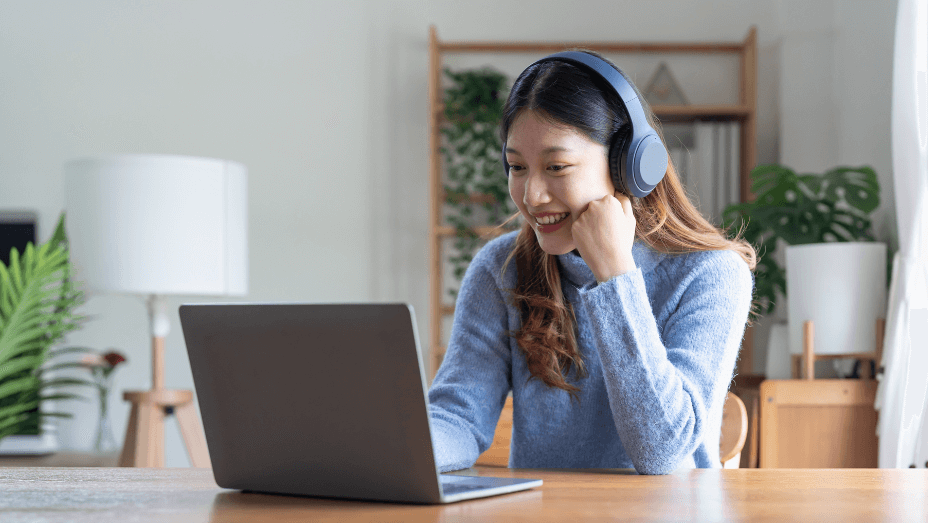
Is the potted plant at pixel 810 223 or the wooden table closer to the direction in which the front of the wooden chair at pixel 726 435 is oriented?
the wooden table

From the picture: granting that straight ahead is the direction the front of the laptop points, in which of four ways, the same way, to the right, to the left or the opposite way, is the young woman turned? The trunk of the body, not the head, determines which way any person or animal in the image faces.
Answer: the opposite way

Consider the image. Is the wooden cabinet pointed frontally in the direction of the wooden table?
yes

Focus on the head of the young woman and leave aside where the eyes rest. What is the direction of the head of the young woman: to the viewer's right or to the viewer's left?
to the viewer's left

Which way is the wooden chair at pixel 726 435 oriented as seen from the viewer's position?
toward the camera

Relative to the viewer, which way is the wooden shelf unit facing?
toward the camera

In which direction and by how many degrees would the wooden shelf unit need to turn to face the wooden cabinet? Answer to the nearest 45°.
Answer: approximately 45° to its left

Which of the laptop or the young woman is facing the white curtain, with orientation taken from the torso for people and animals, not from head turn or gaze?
the laptop

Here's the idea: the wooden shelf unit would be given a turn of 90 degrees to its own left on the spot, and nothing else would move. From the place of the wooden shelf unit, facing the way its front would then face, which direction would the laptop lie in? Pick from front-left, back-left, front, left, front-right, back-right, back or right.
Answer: right

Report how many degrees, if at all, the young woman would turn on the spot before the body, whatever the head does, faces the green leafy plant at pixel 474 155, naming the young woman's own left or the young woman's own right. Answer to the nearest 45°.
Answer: approximately 135° to the young woman's own right

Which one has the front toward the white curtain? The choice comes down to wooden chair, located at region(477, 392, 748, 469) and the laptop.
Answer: the laptop

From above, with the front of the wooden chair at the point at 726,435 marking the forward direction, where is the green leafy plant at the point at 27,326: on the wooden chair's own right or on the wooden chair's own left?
on the wooden chair's own right

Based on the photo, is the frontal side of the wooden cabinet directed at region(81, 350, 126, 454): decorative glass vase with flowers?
no

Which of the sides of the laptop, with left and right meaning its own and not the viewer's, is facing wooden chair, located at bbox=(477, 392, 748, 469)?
front

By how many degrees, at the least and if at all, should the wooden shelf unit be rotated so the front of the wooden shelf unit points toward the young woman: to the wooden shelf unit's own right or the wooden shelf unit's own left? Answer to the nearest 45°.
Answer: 0° — it already faces them

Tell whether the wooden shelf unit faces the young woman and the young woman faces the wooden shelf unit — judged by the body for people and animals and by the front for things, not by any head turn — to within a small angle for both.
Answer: no

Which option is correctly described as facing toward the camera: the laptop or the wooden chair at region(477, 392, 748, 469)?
the wooden chair
